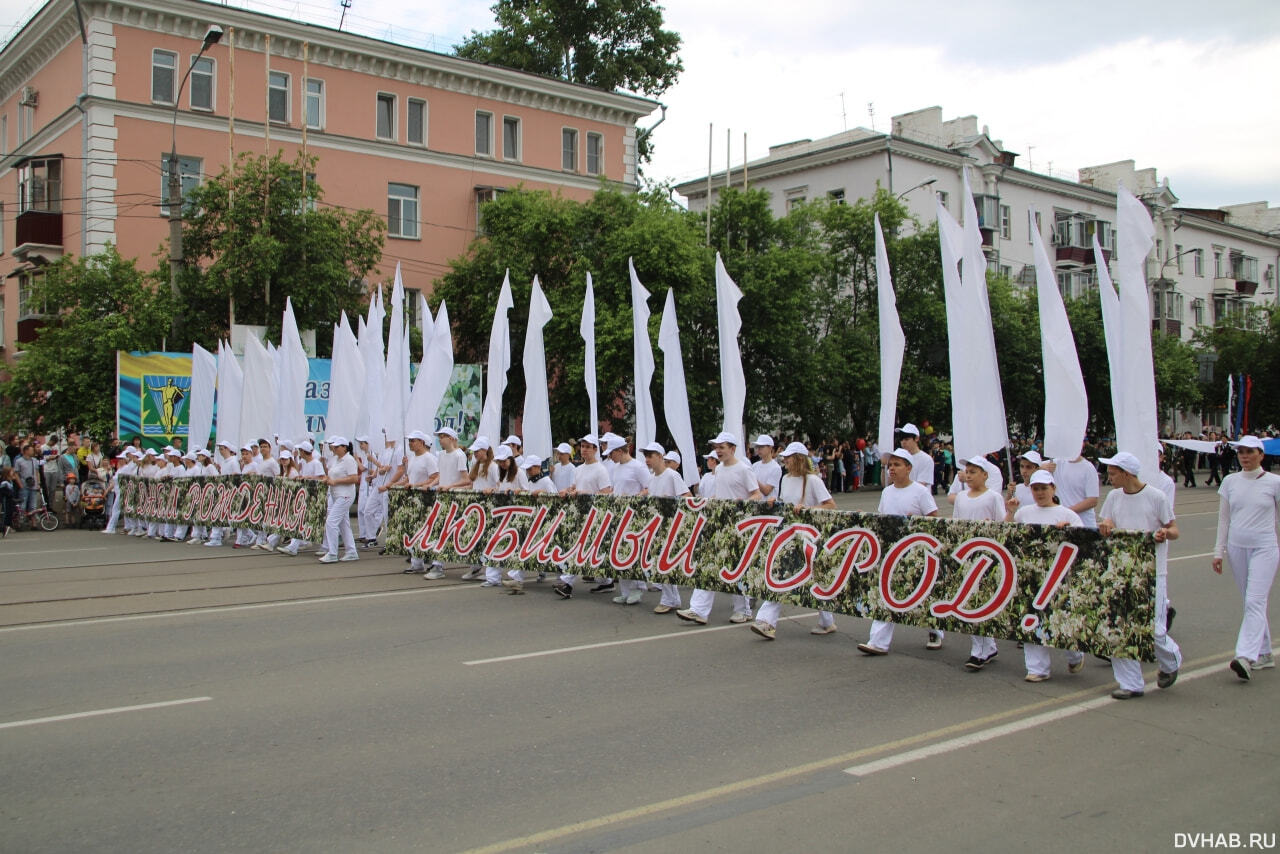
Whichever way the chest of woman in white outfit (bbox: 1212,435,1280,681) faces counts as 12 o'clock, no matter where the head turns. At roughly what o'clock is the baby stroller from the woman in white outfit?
The baby stroller is roughly at 2 o'clock from the woman in white outfit.

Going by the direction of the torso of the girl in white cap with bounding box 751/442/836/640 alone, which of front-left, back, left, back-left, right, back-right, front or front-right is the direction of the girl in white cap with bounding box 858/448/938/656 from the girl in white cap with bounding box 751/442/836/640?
left

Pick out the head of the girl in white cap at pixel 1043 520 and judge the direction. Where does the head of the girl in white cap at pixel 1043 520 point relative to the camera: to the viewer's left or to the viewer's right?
to the viewer's left

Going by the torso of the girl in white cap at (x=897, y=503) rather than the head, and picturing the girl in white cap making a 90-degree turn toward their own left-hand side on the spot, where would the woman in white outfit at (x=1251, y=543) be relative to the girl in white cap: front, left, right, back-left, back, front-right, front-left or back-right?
front-left

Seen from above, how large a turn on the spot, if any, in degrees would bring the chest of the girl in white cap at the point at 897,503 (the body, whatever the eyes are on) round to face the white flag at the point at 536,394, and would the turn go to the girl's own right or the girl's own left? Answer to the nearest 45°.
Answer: approximately 90° to the girl's own right

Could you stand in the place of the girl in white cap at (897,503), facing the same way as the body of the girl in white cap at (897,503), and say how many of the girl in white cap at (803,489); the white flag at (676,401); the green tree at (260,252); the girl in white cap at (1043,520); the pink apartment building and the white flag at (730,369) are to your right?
5

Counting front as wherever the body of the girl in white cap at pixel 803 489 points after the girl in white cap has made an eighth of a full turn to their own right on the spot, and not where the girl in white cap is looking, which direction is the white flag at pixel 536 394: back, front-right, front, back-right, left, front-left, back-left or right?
front-right

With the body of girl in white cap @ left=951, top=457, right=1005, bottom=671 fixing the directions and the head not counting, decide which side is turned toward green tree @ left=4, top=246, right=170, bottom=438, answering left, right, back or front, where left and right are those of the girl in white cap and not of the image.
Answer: right

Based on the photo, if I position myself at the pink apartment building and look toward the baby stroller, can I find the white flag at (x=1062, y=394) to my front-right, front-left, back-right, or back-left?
front-left

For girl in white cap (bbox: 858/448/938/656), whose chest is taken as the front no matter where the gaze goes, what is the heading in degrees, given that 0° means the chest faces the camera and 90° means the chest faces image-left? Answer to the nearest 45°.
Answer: approximately 45°

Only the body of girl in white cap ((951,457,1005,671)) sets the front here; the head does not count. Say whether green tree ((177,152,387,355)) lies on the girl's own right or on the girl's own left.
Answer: on the girl's own right

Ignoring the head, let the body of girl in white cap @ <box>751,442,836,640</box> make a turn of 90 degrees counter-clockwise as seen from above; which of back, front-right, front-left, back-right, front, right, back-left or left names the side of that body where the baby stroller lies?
back

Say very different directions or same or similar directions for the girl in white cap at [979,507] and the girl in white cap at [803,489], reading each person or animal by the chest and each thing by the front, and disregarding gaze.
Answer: same or similar directions

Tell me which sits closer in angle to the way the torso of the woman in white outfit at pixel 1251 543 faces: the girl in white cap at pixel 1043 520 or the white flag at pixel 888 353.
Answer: the girl in white cap
